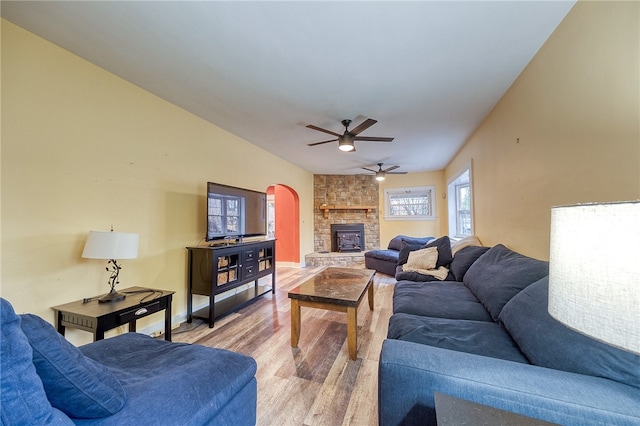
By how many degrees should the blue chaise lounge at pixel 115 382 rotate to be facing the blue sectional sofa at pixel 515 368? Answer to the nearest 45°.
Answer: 0° — it already faces it

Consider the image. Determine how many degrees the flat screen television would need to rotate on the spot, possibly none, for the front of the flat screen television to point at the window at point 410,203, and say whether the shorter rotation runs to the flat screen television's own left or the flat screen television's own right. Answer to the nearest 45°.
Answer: approximately 90° to the flat screen television's own left

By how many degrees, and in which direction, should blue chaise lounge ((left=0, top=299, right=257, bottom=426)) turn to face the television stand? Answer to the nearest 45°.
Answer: approximately 90° to its left

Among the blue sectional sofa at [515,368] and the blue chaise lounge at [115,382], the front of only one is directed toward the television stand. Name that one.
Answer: the blue sectional sofa at [515,368]

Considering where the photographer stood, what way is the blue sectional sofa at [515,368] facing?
facing to the left of the viewer

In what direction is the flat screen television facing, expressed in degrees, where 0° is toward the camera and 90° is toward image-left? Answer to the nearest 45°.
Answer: approximately 315°

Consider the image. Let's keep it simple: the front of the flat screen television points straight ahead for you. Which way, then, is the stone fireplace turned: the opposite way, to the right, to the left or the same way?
to the right

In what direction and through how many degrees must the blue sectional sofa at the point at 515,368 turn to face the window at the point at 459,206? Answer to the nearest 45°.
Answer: approximately 90° to its right

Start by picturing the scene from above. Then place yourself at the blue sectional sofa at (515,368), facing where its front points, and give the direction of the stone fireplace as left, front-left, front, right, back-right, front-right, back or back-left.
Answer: front-right

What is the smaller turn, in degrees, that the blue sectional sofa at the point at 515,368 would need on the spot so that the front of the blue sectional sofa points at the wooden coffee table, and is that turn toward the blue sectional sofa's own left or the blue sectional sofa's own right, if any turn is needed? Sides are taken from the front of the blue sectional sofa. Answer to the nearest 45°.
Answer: approximately 45° to the blue sectional sofa's own right

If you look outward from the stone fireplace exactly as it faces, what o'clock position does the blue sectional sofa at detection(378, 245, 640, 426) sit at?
The blue sectional sofa is roughly at 12 o'clock from the stone fireplace.

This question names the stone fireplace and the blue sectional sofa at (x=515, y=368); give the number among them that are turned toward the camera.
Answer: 1

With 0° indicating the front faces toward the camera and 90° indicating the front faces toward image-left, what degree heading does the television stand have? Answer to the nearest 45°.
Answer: approximately 315°

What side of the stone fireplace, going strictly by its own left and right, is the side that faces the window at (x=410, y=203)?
left

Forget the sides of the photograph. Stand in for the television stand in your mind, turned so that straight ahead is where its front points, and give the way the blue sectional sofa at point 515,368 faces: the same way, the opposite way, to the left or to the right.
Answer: the opposite way
